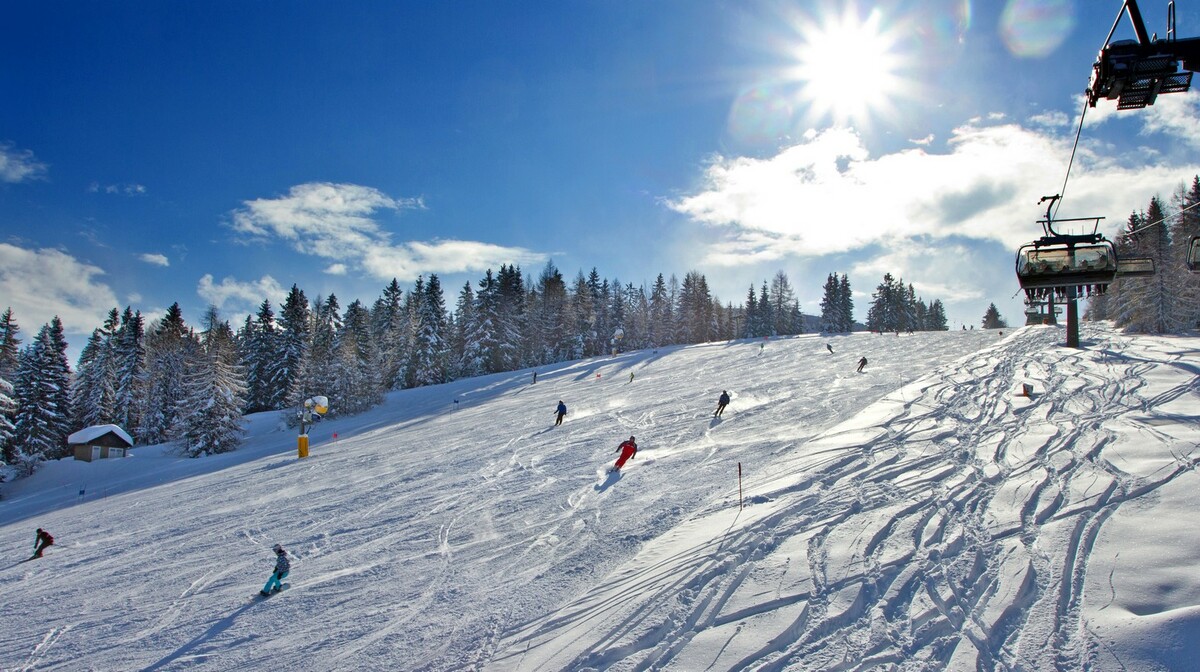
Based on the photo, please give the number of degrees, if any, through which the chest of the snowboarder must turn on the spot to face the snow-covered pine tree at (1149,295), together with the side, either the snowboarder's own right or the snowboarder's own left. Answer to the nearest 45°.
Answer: approximately 135° to the snowboarder's own left

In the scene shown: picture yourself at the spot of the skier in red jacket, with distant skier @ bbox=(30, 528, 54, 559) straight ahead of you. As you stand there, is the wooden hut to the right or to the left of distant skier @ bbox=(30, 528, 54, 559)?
right

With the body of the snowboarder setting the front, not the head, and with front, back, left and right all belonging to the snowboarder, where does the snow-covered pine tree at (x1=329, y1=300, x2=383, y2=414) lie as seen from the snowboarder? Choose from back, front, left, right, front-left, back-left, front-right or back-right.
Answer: back-right

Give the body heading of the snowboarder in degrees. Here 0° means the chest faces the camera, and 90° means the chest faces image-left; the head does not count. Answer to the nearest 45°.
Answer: approximately 45°

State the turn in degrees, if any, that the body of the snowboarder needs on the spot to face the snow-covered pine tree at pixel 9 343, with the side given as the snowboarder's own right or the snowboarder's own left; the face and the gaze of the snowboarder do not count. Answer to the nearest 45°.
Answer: approximately 135° to the snowboarder's own right

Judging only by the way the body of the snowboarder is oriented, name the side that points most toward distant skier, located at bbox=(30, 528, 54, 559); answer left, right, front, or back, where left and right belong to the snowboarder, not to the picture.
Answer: right

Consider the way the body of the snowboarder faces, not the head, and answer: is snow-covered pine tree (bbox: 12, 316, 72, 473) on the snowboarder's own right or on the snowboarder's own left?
on the snowboarder's own right

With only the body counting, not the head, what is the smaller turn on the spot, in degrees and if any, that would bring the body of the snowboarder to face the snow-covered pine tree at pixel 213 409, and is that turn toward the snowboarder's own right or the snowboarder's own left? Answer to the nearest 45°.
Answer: approximately 135° to the snowboarder's own right
